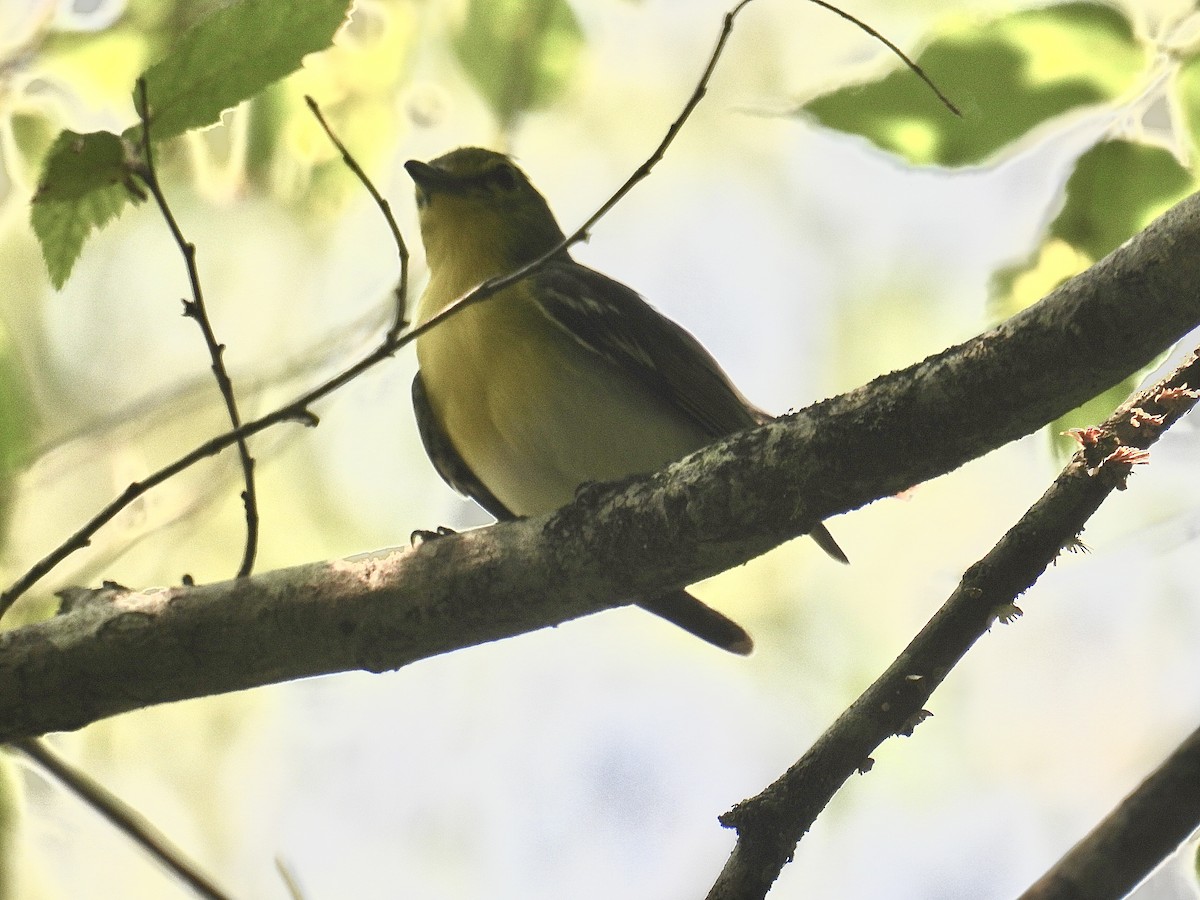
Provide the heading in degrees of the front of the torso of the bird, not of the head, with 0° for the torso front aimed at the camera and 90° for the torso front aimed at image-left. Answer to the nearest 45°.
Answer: approximately 45°

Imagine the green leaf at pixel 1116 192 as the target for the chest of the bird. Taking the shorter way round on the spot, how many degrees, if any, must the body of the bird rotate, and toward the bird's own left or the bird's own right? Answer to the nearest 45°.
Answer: approximately 180°

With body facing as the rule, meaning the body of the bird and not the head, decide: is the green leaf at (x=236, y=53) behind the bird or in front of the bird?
in front

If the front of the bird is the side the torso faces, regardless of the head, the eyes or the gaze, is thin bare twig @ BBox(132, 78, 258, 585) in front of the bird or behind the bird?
in front

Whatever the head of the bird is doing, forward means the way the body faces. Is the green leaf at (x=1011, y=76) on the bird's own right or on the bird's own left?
on the bird's own left
